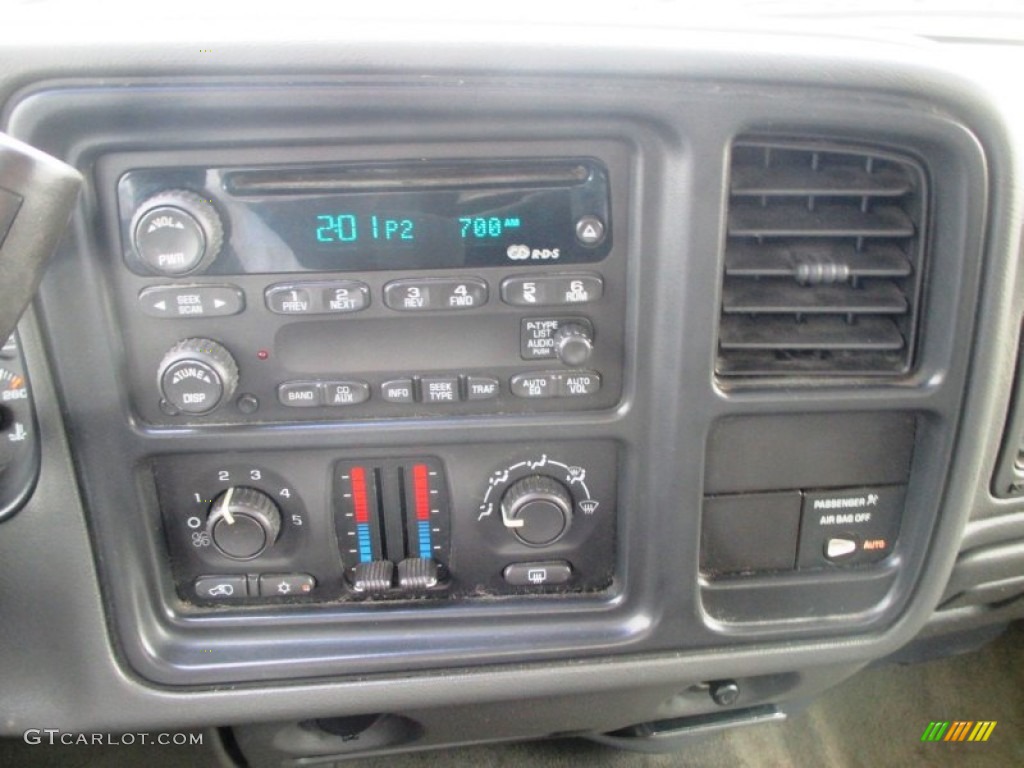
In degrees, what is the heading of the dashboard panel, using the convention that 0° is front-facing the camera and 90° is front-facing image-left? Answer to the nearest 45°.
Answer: approximately 0°

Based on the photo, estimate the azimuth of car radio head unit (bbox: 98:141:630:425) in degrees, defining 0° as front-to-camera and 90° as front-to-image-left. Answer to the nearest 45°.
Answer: approximately 0°
